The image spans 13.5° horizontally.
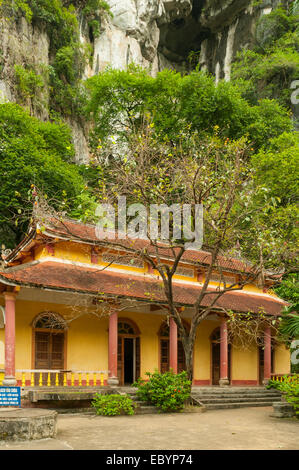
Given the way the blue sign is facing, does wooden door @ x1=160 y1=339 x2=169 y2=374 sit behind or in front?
behind

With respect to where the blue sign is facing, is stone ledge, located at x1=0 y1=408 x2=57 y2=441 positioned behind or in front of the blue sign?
in front

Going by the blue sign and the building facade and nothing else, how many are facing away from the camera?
0

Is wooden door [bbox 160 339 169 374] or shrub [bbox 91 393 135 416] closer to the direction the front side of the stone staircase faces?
the shrub

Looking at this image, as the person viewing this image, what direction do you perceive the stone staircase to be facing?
facing the viewer and to the right of the viewer

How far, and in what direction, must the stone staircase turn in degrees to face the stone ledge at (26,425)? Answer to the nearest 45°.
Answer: approximately 45° to its right

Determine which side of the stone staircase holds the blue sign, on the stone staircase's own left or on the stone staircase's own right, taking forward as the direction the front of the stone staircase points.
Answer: on the stone staircase's own right

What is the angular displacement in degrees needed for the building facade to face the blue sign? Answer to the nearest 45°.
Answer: approximately 45° to its right

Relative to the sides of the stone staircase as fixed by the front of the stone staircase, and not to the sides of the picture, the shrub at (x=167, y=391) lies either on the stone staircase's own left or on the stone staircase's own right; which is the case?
on the stone staircase's own right

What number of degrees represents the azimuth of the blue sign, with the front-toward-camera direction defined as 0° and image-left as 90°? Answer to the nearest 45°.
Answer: approximately 0°
